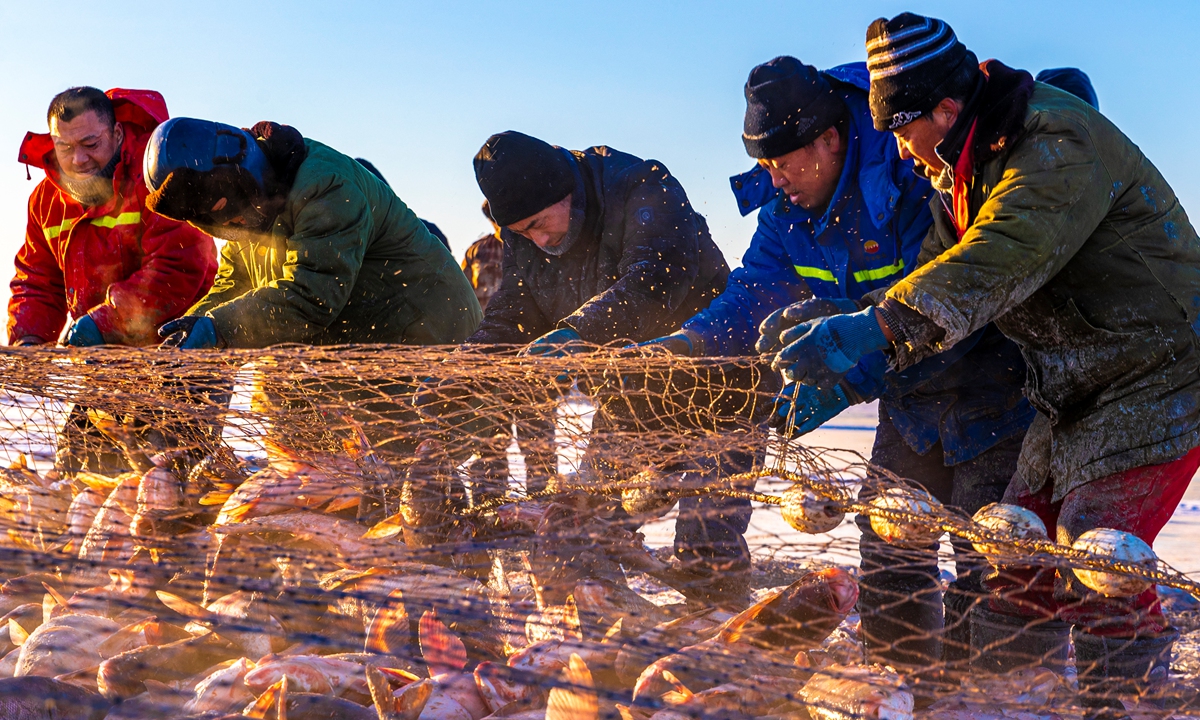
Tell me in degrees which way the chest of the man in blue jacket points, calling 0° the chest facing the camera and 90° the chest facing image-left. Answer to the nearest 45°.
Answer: approximately 45°

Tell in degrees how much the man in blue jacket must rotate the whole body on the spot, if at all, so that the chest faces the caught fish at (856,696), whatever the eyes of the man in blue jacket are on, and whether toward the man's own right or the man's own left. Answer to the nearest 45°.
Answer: approximately 45° to the man's own left

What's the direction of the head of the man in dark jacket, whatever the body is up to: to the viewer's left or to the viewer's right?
to the viewer's left

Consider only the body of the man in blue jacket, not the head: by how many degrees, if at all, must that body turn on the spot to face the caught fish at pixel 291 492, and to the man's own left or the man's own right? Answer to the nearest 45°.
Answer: approximately 45° to the man's own right

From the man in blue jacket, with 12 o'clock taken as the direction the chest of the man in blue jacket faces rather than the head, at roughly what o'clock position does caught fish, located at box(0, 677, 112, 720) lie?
The caught fish is roughly at 12 o'clock from the man in blue jacket.

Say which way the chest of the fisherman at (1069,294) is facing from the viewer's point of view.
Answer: to the viewer's left
